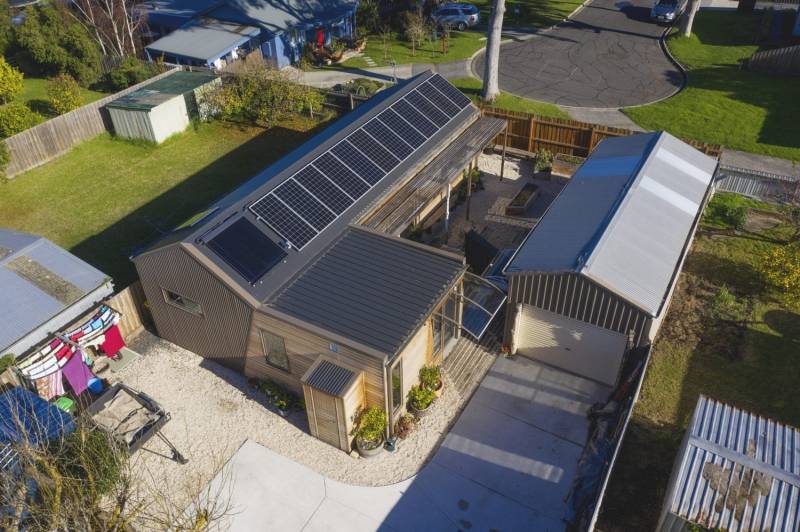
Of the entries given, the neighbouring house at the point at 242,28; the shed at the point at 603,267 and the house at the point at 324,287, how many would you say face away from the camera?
0

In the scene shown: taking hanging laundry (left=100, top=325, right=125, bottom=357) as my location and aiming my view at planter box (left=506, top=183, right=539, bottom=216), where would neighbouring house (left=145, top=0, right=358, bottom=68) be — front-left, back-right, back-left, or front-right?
front-left

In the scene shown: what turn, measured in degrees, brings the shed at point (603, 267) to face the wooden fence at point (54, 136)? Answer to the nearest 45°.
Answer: approximately 45° to its right

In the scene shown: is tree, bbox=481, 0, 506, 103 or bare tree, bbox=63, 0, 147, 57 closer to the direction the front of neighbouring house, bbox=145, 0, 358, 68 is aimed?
the tree

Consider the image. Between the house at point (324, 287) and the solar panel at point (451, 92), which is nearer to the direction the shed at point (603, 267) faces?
the house

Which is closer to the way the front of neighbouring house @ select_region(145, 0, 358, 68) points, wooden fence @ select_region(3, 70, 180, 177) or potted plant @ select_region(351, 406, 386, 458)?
the potted plant

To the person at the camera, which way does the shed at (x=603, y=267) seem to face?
facing the viewer and to the left of the viewer

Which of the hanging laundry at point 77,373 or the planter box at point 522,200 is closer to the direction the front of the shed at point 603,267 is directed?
the hanging laundry

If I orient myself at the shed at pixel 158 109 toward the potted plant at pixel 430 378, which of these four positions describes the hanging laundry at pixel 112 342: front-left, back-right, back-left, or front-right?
front-right

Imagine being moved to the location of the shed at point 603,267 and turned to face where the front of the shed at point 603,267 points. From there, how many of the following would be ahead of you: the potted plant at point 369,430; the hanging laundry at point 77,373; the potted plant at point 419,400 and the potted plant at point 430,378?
4

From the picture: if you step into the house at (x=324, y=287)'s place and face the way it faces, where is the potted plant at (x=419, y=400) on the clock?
The potted plant is roughly at 12 o'clock from the house.

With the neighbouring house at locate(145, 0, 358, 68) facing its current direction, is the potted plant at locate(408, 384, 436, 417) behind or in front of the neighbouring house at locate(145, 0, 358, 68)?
in front

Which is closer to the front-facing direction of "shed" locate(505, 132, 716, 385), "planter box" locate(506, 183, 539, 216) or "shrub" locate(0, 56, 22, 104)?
the shrub

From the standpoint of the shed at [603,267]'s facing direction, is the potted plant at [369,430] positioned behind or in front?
in front

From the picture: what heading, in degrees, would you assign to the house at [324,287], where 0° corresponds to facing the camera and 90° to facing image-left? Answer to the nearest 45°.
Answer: approximately 315°

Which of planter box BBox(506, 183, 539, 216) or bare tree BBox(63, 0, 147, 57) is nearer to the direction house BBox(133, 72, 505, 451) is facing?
the planter box

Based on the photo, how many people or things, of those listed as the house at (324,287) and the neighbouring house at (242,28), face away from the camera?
0
